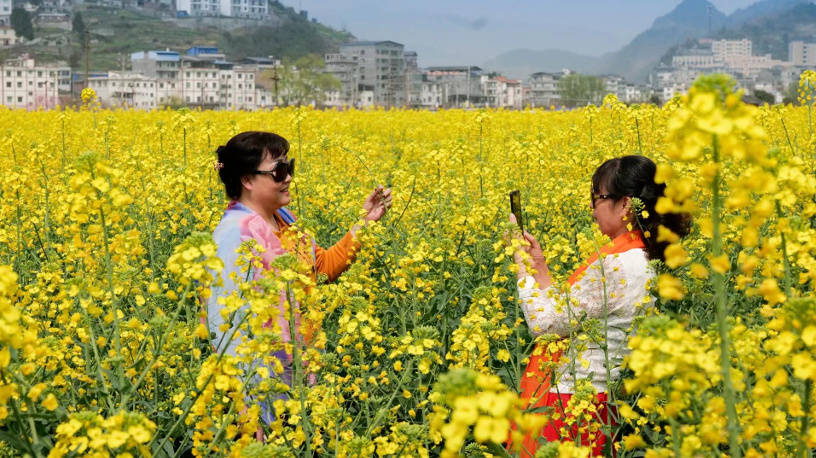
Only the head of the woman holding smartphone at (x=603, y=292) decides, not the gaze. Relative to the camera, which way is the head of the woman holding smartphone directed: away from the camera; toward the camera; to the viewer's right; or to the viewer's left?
to the viewer's left

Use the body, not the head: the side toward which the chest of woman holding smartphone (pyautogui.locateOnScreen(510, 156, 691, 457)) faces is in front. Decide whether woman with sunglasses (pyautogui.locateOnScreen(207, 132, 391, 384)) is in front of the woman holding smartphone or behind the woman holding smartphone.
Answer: in front

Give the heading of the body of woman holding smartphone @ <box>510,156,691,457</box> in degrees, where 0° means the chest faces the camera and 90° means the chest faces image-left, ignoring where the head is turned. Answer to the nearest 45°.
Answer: approximately 90°

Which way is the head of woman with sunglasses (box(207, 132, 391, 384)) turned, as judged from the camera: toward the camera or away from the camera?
toward the camera
